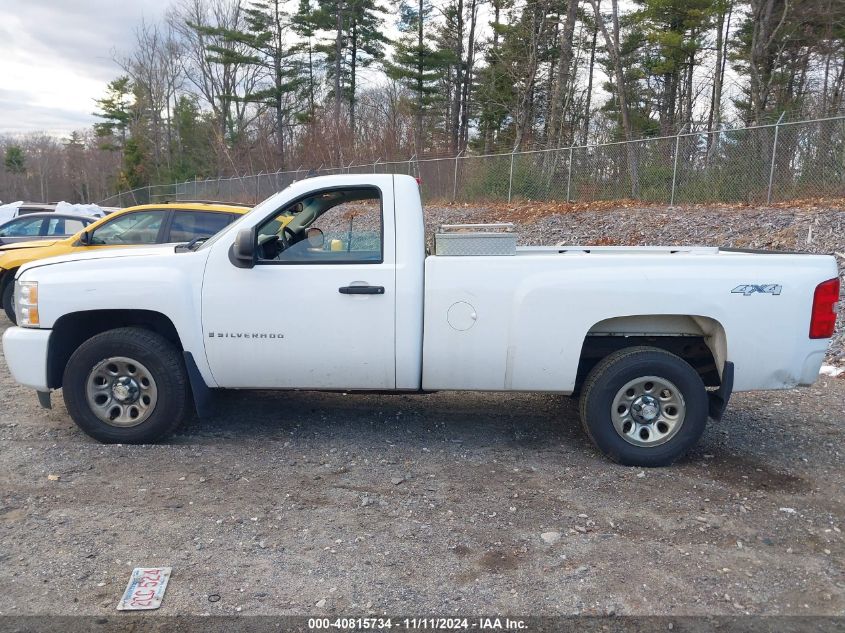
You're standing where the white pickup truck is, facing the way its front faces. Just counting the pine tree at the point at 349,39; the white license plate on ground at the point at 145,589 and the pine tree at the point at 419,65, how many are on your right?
2

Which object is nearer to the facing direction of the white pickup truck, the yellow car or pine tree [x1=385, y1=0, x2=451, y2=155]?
the yellow car

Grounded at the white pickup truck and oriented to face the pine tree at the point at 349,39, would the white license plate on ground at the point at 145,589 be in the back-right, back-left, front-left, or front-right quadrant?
back-left

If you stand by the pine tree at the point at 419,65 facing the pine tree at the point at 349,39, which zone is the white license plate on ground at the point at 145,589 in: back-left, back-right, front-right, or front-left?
back-left

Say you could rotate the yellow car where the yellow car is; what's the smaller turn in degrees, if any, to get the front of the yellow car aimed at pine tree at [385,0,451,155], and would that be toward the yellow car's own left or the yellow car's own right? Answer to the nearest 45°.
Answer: approximately 135° to the yellow car's own right

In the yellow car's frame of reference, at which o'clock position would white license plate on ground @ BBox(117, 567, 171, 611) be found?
The white license plate on ground is roughly at 9 o'clock from the yellow car.

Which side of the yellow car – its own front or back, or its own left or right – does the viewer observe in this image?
left

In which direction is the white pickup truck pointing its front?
to the viewer's left

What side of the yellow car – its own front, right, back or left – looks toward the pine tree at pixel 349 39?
right

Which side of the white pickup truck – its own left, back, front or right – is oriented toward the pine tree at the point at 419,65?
right

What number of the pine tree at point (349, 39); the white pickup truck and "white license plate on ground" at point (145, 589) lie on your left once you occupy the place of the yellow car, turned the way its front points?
2

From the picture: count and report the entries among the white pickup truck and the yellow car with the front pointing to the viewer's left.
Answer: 2

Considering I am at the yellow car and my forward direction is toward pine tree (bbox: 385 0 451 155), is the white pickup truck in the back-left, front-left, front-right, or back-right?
back-right

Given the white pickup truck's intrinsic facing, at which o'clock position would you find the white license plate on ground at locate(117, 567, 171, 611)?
The white license plate on ground is roughly at 10 o'clock from the white pickup truck.

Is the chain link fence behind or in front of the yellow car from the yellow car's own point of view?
behind
